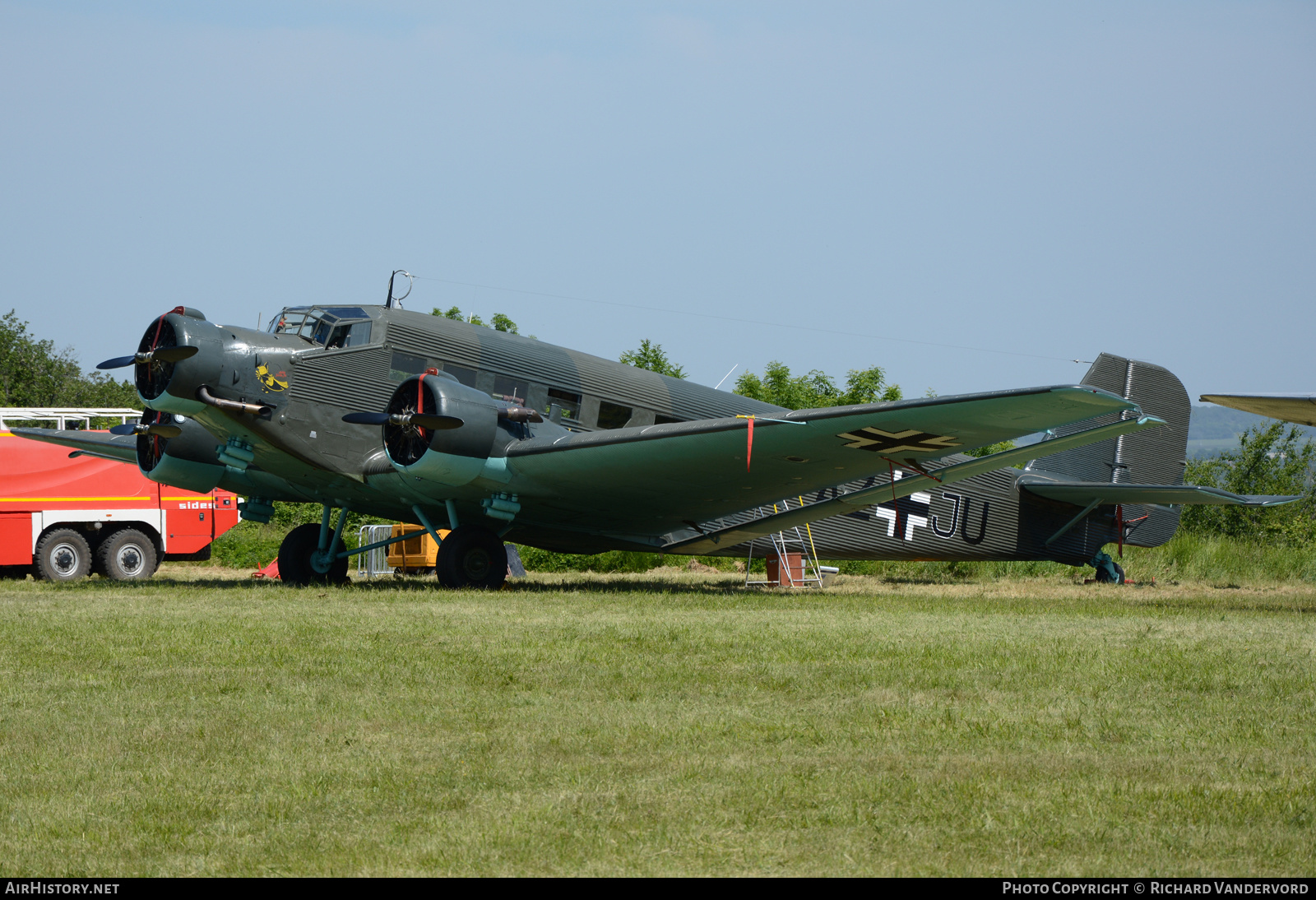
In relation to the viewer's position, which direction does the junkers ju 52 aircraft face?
facing the viewer and to the left of the viewer

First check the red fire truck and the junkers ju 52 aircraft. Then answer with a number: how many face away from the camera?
0

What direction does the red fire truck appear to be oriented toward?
to the viewer's left

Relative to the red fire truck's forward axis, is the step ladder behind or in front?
behind

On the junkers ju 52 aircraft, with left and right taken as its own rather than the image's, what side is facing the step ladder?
left
